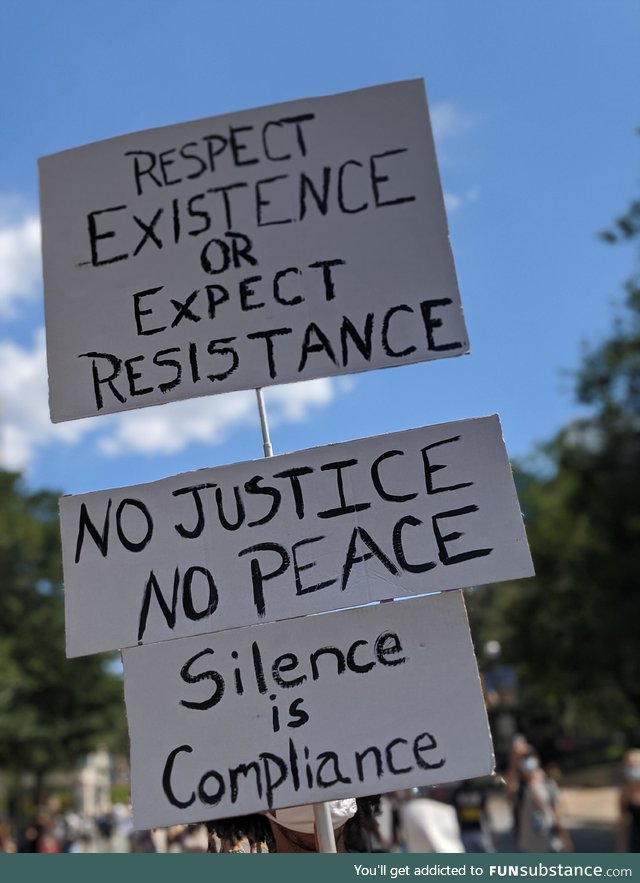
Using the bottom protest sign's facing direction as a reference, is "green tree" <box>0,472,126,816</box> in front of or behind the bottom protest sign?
behind

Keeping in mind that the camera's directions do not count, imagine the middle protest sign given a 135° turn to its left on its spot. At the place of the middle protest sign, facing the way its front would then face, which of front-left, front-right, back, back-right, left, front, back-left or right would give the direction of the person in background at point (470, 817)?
front-left

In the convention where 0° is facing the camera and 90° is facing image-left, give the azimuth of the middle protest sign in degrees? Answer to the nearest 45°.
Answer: approximately 0°

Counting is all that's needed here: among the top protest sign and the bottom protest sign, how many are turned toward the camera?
2

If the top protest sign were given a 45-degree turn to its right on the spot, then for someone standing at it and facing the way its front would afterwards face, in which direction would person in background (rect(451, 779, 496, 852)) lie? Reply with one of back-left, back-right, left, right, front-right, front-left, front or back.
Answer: back-right

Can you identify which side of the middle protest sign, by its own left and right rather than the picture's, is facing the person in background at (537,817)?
back

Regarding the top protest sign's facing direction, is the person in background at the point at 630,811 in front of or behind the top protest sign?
behind

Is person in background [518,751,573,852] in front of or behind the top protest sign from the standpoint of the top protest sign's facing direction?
behind

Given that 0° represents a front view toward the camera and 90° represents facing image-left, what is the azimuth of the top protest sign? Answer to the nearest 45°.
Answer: approximately 0°
